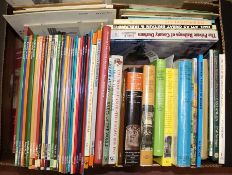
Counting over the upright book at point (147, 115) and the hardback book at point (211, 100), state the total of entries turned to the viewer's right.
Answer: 2

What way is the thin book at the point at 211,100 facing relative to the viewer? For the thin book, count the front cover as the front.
to the viewer's right

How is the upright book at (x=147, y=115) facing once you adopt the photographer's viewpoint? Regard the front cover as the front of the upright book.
facing to the right of the viewer

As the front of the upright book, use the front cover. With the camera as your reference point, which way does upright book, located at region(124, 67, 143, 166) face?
facing to the right of the viewer
